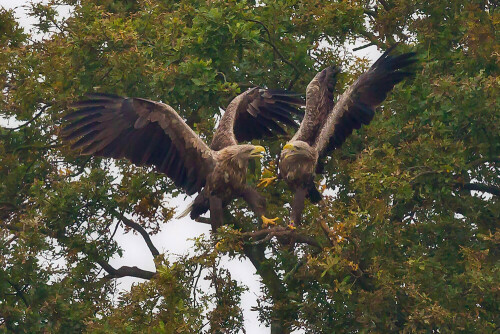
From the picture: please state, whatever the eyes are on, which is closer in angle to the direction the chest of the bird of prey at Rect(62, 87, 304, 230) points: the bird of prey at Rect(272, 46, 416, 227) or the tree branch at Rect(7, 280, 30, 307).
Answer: the bird of prey

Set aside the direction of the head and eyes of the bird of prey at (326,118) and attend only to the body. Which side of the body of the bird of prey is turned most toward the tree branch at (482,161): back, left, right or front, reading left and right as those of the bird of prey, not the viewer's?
back

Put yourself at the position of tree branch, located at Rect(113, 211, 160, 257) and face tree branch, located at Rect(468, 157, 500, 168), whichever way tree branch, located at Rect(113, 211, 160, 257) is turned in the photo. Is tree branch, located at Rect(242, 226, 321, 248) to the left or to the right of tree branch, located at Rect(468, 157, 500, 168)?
right

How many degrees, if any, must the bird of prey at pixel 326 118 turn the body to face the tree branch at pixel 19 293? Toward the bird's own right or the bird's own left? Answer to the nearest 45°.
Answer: approximately 45° to the bird's own right

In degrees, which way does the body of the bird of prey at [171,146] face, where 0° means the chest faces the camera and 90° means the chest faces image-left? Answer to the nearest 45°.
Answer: approximately 315°

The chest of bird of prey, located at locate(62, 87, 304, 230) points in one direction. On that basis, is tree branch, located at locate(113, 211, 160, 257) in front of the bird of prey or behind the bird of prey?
behind
